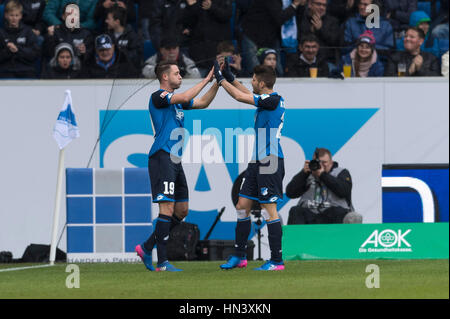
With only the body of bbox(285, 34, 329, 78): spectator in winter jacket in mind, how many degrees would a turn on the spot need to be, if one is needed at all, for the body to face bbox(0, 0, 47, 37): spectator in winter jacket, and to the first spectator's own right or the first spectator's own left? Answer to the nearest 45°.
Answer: approximately 90° to the first spectator's own right

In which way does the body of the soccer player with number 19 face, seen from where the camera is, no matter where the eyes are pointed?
to the viewer's right

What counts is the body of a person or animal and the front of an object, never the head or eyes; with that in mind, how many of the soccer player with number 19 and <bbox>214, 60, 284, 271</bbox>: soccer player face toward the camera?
0

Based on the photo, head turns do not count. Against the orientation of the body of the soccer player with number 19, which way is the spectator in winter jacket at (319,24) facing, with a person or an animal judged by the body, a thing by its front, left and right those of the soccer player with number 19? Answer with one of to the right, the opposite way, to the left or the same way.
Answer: to the right

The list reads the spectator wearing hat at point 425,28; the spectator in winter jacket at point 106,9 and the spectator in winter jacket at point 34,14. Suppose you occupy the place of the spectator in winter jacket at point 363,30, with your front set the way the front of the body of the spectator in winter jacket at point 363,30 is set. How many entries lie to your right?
2

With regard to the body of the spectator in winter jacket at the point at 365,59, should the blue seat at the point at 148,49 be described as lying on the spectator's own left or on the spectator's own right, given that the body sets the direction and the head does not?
on the spectator's own right

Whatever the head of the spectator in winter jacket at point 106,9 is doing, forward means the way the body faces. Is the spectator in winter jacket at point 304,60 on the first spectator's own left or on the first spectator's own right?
on the first spectator's own left

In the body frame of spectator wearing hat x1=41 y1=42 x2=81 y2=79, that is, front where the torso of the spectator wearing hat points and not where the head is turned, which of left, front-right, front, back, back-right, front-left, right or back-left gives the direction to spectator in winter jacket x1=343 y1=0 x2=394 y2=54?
left
